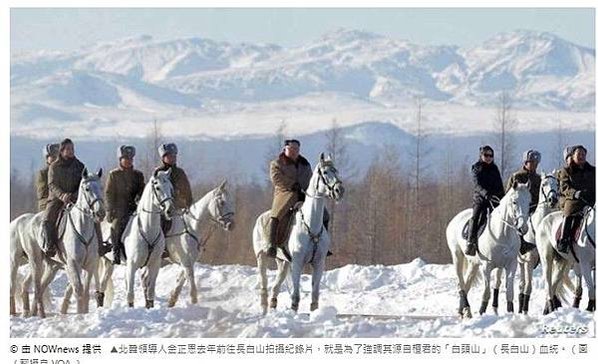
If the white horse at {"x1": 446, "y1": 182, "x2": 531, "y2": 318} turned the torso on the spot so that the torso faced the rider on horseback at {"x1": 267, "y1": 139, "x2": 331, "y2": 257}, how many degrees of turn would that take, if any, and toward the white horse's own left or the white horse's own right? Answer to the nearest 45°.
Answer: approximately 135° to the white horse's own right

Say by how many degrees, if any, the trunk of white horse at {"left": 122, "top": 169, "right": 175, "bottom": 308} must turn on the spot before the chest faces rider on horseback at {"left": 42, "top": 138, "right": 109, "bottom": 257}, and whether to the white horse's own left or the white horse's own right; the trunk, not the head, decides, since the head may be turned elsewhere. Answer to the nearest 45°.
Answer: approximately 135° to the white horse's own right

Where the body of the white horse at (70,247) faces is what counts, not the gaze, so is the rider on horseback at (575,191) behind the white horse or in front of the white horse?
in front

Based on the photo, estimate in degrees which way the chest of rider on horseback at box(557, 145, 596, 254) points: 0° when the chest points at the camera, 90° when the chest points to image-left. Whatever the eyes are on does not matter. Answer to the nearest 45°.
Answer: approximately 315°

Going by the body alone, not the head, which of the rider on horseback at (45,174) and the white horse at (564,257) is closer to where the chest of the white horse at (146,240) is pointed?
the white horse

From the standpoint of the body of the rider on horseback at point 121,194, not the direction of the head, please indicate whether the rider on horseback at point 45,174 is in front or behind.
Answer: behind

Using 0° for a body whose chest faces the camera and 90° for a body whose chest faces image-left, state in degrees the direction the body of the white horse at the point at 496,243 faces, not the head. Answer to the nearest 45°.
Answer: approximately 315°

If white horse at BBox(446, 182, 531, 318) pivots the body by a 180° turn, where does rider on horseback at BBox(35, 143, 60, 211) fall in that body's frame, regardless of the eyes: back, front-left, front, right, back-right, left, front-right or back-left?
front-left

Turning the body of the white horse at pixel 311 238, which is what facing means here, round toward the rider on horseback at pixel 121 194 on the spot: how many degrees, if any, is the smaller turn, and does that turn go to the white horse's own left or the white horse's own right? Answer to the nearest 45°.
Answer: approximately 135° to the white horse's own right

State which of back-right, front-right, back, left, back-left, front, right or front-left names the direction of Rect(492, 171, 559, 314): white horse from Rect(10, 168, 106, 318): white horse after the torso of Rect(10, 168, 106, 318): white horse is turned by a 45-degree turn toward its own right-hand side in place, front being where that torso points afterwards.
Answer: left
